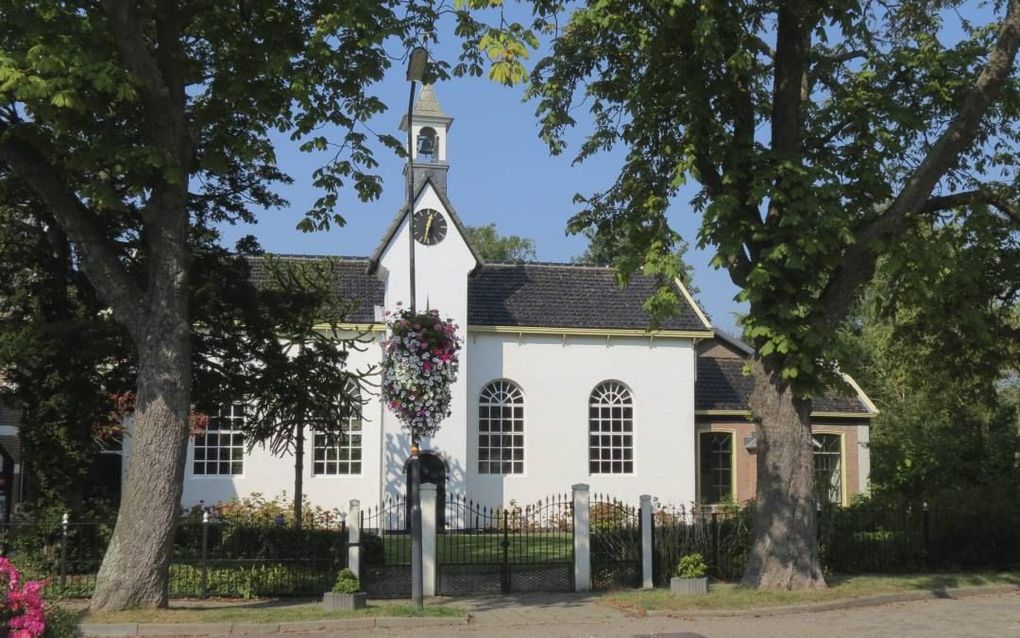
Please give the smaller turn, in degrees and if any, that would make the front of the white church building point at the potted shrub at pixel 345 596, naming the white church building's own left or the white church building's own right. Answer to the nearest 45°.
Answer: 0° — it already faces it

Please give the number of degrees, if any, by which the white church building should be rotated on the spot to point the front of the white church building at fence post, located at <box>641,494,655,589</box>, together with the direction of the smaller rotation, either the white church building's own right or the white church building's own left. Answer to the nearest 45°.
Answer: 0° — it already faces it

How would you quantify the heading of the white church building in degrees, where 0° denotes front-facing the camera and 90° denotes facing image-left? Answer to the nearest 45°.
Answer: approximately 0°

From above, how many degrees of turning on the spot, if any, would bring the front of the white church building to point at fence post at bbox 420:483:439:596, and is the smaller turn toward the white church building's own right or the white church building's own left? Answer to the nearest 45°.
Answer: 0° — it already faces it

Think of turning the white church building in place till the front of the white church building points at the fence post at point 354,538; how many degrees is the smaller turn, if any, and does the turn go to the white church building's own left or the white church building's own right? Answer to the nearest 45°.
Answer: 0° — it already faces it

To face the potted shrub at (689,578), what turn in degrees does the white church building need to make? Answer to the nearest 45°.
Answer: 0° — it already faces it

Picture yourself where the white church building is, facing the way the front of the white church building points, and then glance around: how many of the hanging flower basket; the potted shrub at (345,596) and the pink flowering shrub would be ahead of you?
3

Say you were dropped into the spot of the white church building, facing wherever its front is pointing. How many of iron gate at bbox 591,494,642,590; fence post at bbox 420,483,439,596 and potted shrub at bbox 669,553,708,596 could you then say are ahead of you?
3
